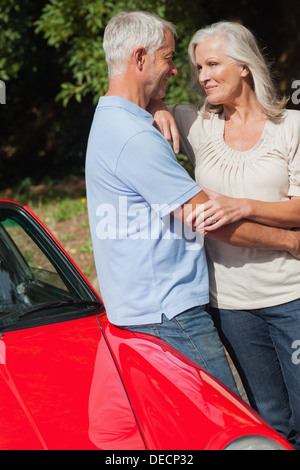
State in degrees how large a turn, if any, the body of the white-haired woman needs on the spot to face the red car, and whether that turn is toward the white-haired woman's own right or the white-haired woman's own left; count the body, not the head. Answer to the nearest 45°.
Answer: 0° — they already face it

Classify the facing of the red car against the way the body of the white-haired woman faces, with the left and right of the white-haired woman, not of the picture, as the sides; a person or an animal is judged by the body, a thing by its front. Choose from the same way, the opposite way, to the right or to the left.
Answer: to the left

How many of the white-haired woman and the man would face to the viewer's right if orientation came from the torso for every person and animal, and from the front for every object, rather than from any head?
1

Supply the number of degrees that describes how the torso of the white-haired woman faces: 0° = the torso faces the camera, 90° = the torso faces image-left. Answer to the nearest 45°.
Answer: approximately 45°

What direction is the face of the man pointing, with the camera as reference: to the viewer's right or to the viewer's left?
to the viewer's right

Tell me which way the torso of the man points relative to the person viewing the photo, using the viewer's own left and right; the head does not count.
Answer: facing to the right of the viewer
